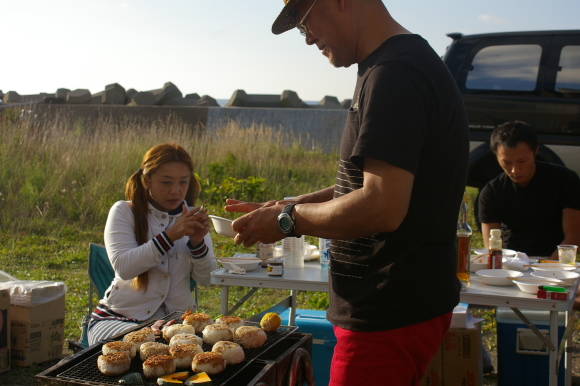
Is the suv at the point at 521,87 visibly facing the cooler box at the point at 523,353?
no

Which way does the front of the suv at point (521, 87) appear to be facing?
to the viewer's right

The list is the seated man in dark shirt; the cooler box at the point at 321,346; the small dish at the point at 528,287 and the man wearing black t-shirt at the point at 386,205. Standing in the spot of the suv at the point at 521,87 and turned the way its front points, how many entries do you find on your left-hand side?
0

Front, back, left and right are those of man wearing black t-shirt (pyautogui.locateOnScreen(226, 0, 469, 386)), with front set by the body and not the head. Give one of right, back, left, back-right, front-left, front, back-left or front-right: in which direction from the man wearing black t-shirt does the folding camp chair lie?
front-right

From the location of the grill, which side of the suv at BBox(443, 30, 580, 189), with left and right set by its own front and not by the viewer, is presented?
right

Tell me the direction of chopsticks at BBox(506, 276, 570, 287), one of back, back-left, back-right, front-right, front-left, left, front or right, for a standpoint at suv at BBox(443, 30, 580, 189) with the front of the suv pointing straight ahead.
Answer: right

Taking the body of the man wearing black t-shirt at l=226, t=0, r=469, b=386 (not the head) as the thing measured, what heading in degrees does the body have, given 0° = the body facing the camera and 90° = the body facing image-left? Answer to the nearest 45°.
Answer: approximately 90°

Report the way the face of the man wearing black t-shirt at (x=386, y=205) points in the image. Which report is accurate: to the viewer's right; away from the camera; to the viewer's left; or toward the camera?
to the viewer's left

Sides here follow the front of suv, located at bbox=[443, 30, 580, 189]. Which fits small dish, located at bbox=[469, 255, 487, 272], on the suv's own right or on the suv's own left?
on the suv's own right

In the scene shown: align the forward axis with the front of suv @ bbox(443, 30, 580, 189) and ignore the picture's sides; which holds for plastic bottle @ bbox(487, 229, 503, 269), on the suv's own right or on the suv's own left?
on the suv's own right

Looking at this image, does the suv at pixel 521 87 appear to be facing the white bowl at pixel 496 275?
no

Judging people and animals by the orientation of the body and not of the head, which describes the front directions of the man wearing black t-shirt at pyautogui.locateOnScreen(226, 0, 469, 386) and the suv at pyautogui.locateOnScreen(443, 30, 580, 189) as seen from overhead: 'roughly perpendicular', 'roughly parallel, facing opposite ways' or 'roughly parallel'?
roughly parallel, facing opposite ways

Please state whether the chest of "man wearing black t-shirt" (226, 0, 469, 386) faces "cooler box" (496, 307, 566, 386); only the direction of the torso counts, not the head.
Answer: no

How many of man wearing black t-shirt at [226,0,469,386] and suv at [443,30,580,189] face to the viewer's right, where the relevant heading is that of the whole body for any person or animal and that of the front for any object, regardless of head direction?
1

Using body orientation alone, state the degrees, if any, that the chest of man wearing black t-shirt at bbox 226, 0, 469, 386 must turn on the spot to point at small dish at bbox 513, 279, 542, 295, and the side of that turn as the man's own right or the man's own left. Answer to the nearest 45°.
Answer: approximately 135° to the man's own right

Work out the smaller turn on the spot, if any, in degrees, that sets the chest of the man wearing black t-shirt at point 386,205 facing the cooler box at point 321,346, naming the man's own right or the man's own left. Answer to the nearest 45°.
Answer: approximately 90° to the man's own right
